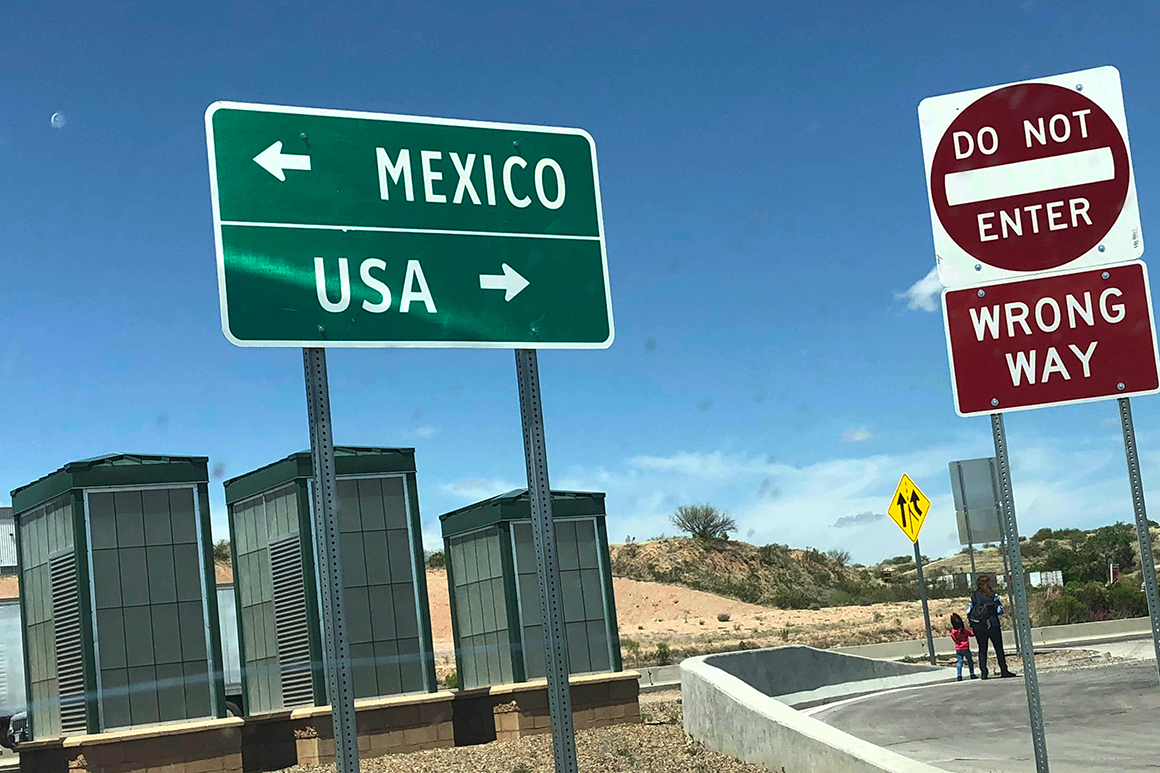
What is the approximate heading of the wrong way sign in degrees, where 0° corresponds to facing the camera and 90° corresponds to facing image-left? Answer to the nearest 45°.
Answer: approximately 0°

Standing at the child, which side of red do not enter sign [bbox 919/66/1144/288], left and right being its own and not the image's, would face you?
back

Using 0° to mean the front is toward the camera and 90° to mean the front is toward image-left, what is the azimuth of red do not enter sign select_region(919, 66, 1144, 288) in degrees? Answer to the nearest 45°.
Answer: approximately 0°

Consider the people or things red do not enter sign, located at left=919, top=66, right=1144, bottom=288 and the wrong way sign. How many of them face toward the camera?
2

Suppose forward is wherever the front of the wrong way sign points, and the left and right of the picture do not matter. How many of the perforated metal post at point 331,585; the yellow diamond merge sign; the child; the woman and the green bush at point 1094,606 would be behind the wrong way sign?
4

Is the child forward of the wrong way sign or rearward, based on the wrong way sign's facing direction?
rearward

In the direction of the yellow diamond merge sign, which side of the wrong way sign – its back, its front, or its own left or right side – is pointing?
back

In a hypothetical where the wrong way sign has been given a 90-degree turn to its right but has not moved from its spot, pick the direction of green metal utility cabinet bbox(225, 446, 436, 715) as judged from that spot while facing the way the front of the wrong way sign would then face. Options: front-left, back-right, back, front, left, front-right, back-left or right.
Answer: front-right

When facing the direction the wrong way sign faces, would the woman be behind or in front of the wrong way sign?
behind

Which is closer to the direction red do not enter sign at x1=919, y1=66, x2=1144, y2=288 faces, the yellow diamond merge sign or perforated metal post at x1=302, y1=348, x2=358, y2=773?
the perforated metal post

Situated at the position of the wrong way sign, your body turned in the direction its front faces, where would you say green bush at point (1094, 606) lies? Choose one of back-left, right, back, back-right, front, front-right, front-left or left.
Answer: back

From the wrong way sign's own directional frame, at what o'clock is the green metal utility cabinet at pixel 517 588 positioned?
The green metal utility cabinet is roughly at 5 o'clock from the wrong way sign.
